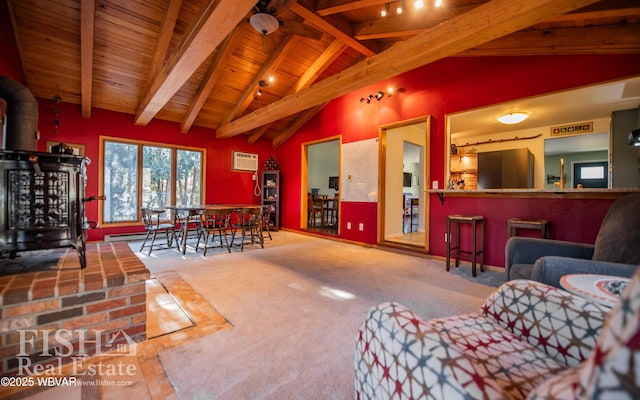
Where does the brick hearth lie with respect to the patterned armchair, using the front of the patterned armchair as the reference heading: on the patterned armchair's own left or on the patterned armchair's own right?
on the patterned armchair's own left

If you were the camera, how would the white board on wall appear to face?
facing the viewer and to the left of the viewer

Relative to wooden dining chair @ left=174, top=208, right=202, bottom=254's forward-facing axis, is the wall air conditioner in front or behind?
in front

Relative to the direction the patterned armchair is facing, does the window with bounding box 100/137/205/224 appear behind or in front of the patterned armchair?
in front

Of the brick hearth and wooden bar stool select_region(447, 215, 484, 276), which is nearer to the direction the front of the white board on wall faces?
the brick hearth

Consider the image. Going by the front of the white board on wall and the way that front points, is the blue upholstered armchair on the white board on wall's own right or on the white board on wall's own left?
on the white board on wall's own left

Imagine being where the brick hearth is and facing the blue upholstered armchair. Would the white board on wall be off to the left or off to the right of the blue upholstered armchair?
left

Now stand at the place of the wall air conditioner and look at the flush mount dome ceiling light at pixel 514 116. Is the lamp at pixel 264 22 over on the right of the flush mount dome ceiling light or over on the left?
right

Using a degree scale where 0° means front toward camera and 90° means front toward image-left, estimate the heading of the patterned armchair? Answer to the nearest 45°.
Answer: approximately 135°

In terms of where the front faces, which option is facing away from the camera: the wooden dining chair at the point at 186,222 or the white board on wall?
the wooden dining chair

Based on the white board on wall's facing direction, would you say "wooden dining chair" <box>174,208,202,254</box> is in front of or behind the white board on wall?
in front

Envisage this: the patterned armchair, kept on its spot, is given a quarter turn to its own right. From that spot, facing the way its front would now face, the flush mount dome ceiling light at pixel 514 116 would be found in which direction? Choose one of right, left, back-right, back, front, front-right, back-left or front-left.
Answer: front-left

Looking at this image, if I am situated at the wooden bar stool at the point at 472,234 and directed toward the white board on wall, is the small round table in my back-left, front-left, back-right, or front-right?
back-left
